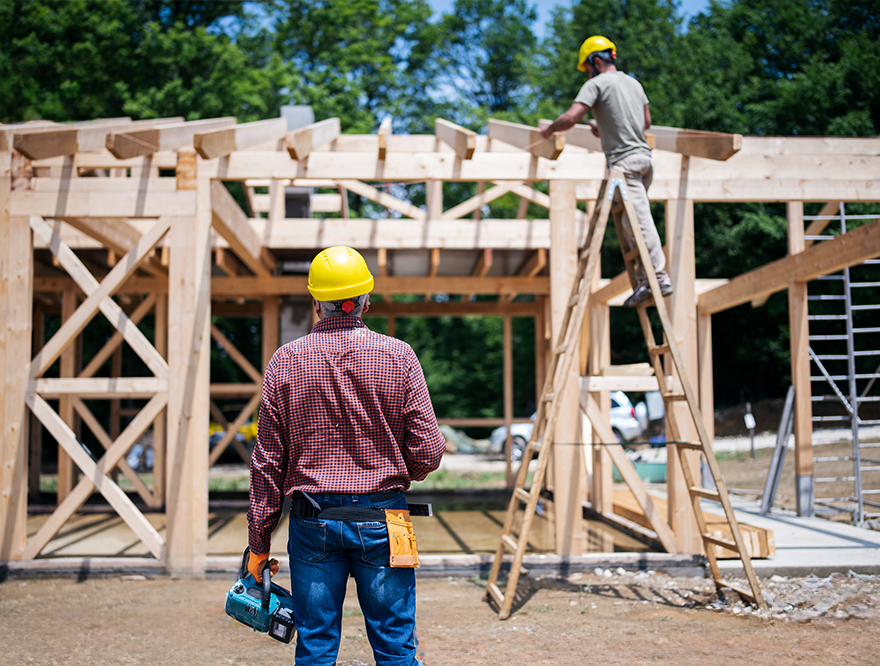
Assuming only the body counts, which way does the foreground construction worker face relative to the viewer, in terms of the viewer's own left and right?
facing away from the viewer

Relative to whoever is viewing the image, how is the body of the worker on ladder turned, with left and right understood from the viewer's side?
facing away from the viewer and to the left of the viewer

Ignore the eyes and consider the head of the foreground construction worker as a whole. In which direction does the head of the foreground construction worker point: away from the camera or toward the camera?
away from the camera

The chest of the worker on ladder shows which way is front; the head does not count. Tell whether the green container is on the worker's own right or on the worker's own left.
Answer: on the worker's own right

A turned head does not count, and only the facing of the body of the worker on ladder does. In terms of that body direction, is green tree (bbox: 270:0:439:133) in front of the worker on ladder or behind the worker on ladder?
in front

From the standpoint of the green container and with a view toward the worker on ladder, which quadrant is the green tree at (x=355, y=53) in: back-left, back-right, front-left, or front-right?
back-right

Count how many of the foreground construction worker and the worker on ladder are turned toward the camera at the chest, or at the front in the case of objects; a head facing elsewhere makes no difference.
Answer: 0

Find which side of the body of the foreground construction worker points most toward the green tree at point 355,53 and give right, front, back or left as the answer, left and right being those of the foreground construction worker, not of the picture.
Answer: front
